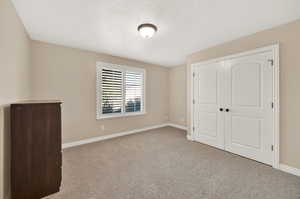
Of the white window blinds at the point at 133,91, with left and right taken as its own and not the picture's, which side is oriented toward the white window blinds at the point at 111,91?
right

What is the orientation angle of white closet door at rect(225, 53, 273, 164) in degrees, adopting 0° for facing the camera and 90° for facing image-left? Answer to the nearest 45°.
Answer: approximately 45°

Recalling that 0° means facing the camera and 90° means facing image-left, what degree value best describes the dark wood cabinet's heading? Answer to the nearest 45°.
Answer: approximately 270°

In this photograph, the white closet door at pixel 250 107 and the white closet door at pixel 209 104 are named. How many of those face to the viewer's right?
0

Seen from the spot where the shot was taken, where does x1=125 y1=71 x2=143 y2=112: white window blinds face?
facing the viewer and to the right of the viewer

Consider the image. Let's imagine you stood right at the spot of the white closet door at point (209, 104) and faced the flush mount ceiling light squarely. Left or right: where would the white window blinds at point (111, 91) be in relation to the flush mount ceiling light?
right

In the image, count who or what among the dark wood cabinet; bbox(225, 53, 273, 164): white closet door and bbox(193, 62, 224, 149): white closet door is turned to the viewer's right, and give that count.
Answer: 1

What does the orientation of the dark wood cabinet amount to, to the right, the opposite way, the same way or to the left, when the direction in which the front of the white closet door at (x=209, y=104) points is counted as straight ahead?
the opposite way

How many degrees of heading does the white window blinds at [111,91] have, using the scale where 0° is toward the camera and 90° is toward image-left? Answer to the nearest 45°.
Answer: approximately 315°

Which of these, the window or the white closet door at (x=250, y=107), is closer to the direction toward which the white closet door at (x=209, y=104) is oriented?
the window

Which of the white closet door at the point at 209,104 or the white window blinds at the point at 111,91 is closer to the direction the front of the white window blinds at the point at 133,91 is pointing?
the white closet door

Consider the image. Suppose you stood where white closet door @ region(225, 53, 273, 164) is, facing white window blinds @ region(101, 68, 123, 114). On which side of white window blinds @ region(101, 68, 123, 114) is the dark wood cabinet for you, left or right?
left

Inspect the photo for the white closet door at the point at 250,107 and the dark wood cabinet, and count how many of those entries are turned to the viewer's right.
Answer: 1

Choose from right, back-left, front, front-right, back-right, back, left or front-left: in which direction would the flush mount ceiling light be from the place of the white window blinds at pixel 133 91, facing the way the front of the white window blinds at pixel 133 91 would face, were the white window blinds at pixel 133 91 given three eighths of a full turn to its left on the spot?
back

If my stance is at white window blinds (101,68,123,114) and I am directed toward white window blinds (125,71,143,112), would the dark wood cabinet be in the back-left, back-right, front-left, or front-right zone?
back-right

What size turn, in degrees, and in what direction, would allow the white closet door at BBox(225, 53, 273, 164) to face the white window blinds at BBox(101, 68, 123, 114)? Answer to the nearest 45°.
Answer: approximately 45° to its right
